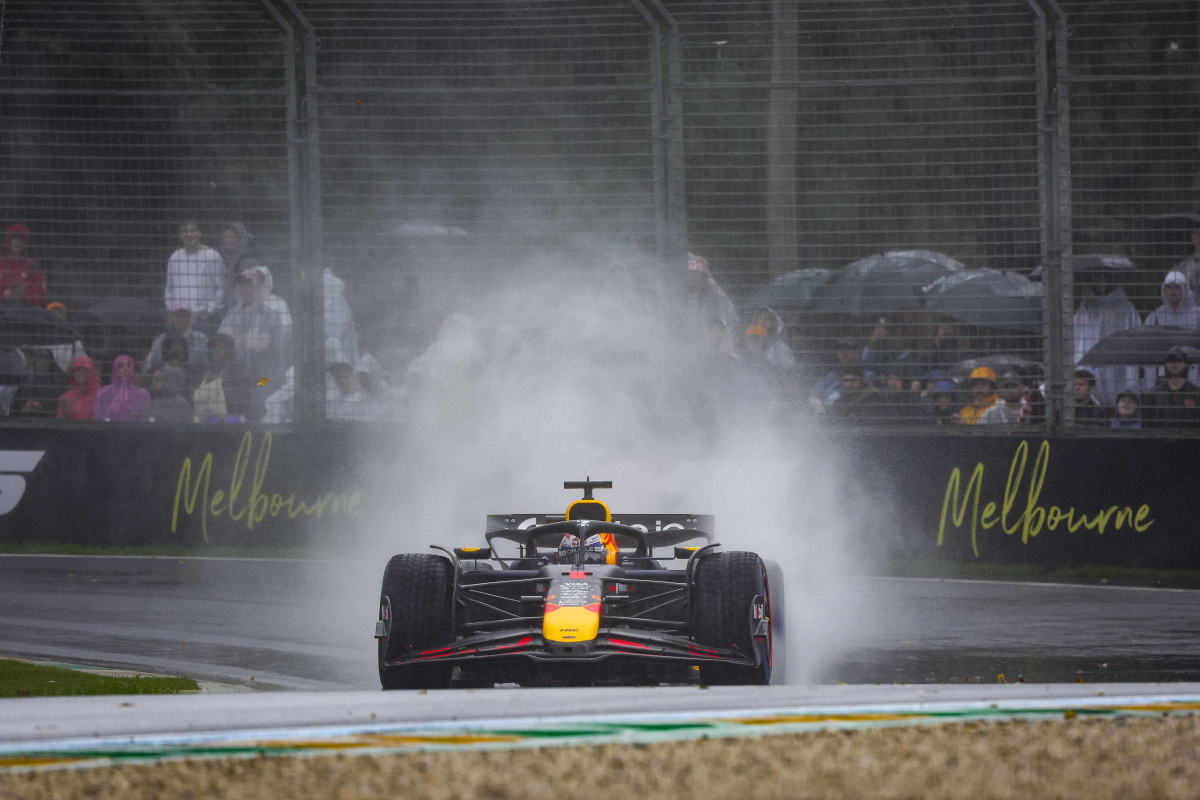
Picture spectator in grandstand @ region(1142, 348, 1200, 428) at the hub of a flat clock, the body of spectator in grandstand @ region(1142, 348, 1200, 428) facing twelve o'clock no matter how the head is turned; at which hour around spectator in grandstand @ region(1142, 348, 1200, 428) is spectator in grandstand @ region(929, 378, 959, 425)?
spectator in grandstand @ region(929, 378, 959, 425) is roughly at 3 o'clock from spectator in grandstand @ region(1142, 348, 1200, 428).

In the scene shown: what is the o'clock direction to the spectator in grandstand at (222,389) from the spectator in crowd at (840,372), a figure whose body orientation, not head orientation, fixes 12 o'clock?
the spectator in grandstand at (222,389) is roughly at 3 o'clock from the spectator in crowd at (840,372).

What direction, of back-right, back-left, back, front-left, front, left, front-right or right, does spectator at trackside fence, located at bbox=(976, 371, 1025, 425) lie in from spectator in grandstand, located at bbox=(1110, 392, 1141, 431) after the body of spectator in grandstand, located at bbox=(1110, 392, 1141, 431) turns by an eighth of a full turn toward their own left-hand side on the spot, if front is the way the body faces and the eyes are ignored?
back-right

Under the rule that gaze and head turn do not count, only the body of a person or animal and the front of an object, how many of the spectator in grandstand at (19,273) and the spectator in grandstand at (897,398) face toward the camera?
2

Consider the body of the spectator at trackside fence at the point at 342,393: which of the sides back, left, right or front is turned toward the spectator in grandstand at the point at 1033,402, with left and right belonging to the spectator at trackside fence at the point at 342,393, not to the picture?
left

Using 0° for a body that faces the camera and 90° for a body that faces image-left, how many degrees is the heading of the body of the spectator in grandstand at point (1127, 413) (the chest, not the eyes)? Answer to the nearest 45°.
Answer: approximately 0°

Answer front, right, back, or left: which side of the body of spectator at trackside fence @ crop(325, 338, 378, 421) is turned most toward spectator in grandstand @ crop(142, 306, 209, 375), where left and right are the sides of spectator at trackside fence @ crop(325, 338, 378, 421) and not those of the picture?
right

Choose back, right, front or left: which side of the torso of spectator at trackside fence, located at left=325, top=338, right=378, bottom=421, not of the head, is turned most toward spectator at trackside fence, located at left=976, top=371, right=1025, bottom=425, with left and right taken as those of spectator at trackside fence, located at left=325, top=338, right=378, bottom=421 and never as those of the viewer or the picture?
left
